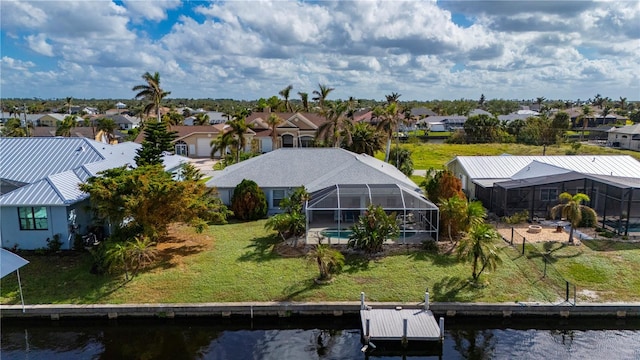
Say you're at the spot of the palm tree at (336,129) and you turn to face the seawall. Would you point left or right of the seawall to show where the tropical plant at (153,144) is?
right

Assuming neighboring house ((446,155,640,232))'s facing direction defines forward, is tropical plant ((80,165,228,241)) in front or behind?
behind

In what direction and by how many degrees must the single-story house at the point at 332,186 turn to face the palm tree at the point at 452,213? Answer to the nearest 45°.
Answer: approximately 135° to its right

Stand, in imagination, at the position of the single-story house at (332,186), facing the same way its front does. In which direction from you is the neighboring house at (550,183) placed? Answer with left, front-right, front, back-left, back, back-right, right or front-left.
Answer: right

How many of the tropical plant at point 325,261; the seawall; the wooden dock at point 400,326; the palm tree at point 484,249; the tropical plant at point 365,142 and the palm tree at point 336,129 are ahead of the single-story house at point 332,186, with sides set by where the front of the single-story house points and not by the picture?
2

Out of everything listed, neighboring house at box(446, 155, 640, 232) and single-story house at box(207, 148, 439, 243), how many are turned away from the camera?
2

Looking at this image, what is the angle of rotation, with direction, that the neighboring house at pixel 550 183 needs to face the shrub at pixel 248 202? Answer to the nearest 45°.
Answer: approximately 135° to its left

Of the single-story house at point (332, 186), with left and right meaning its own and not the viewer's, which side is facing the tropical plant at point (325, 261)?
back

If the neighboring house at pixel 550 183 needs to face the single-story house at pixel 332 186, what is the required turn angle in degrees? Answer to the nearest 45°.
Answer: approximately 135° to its left

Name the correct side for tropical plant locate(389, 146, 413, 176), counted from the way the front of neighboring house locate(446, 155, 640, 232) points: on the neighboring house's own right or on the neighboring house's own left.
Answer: on the neighboring house's own left

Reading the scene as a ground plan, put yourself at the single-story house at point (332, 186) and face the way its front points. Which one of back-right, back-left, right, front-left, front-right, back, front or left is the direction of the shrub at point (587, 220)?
right

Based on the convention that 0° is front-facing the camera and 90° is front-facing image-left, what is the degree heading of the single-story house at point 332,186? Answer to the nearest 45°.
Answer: approximately 180°

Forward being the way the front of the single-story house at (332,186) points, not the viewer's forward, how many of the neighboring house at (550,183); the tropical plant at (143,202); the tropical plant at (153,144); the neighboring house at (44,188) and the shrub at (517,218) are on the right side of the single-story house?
2

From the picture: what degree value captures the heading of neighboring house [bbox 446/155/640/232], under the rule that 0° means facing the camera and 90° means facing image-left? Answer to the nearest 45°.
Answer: approximately 180°

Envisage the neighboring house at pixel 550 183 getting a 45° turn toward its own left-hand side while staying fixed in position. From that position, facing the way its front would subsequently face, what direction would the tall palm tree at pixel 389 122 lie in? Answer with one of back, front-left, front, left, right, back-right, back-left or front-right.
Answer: front

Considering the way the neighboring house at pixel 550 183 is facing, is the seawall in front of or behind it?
behind
